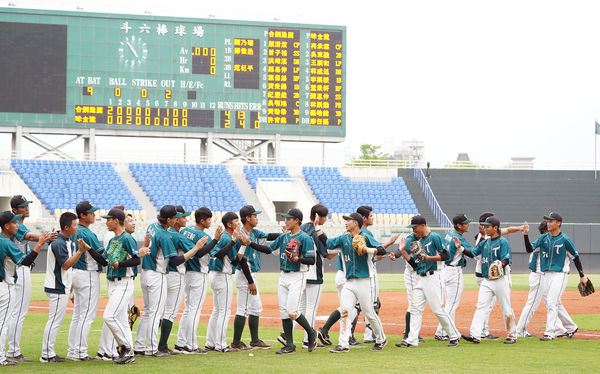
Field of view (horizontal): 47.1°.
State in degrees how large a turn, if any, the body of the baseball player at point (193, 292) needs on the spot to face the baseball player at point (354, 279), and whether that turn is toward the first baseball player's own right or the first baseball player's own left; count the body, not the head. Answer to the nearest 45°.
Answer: approximately 45° to the first baseball player's own right

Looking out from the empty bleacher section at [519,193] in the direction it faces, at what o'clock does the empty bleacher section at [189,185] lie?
the empty bleacher section at [189,185] is roughly at 2 o'clock from the empty bleacher section at [519,193].

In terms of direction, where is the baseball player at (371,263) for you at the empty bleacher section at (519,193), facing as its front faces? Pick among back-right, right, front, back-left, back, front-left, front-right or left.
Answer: front

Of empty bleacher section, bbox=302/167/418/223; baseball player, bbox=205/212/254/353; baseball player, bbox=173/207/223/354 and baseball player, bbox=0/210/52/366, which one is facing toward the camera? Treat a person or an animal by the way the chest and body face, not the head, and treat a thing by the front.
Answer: the empty bleacher section

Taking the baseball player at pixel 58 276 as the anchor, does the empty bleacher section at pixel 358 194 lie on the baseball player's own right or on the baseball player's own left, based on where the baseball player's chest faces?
on the baseball player's own left

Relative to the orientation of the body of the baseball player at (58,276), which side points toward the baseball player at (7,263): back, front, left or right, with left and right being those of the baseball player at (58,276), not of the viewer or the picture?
back

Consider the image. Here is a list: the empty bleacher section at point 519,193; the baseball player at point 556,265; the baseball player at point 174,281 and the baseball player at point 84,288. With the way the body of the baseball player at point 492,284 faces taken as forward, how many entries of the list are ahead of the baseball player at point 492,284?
2

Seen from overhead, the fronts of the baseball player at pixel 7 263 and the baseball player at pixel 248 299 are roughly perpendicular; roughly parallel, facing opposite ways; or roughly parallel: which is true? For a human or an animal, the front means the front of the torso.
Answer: roughly parallel

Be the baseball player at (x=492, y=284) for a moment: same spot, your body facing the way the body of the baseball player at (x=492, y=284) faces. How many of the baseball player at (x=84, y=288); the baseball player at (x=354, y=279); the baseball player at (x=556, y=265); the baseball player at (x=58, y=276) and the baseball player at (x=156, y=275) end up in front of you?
4

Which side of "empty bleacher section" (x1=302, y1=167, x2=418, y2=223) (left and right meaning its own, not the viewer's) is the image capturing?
front

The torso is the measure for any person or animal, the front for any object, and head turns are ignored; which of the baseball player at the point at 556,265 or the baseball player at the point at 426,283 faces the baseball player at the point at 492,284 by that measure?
the baseball player at the point at 556,265

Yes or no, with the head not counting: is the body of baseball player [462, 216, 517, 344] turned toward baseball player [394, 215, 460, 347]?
yes

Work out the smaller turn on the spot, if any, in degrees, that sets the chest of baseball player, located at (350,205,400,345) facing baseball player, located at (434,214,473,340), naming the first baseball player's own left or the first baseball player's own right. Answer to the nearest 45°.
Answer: approximately 45° to the first baseball player's own left

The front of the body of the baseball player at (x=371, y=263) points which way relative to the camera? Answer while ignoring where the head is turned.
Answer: to the viewer's right

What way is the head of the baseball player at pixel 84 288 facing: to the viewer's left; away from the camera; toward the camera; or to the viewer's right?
to the viewer's right

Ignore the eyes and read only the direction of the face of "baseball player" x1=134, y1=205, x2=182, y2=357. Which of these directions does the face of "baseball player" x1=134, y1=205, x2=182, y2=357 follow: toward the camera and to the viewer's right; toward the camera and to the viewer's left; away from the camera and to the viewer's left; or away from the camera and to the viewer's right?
away from the camera and to the viewer's right

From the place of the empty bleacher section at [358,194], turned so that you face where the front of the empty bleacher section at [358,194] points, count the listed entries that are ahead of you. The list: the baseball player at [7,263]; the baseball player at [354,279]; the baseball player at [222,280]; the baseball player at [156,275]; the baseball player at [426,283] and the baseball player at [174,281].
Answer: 6

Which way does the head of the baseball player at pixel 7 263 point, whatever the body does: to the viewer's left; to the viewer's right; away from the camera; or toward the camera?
to the viewer's right

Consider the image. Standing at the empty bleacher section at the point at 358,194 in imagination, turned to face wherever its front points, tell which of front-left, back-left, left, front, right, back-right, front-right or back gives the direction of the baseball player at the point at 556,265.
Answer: front

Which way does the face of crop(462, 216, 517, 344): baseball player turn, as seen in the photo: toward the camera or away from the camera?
toward the camera
